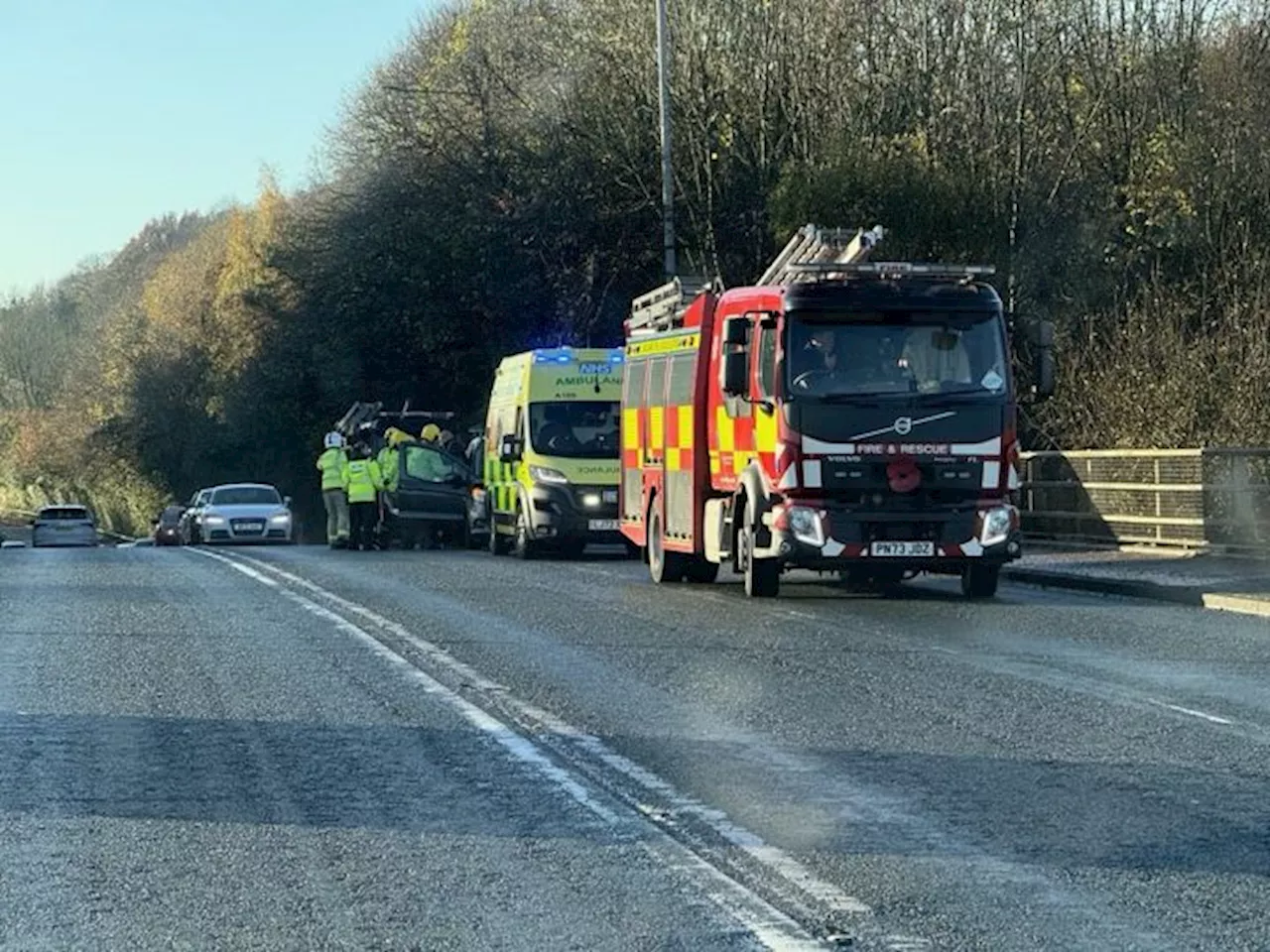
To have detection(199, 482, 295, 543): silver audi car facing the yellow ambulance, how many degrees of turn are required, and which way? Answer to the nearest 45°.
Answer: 0° — it already faces it

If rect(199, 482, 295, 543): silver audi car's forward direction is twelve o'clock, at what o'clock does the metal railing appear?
The metal railing is roughly at 11 o'clock from the silver audi car.

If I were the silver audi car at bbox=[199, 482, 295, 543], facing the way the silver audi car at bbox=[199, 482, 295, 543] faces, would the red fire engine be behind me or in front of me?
in front

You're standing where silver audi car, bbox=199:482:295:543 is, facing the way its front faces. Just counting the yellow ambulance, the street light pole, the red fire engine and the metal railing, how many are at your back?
0

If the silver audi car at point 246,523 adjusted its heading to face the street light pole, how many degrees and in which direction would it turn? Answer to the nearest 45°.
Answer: approximately 45° to its left

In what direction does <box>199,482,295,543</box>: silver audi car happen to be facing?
toward the camera

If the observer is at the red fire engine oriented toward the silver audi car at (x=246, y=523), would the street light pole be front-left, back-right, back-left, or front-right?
front-right
